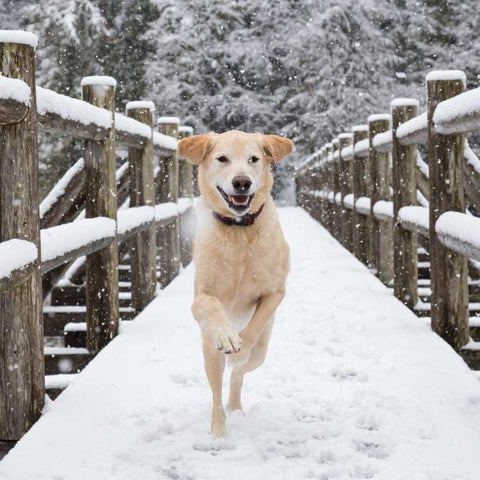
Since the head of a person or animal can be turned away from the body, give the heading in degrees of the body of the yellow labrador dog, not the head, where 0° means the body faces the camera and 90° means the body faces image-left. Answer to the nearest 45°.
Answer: approximately 0°
